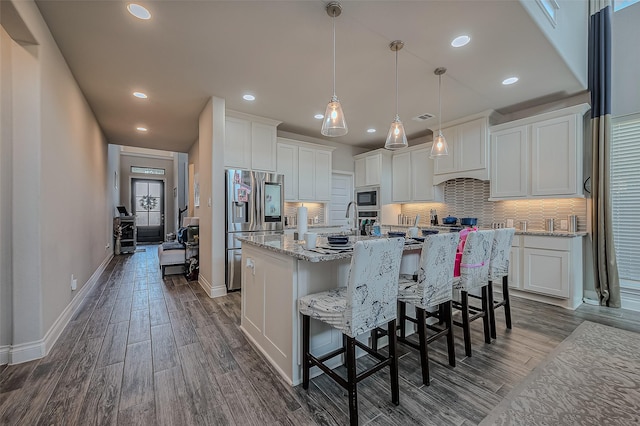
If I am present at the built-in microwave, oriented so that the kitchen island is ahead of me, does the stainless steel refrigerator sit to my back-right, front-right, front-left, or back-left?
front-right

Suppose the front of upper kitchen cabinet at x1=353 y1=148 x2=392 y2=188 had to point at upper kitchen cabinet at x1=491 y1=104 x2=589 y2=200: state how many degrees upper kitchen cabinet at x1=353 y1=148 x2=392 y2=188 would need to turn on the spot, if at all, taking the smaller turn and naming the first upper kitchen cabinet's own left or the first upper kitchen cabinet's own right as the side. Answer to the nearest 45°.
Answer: approximately 90° to the first upper kitchen cabinet's own left

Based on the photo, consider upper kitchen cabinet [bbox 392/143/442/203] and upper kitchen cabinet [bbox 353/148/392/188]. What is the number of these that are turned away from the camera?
0

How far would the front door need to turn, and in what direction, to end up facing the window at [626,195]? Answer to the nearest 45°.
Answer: approximately 45° to its left

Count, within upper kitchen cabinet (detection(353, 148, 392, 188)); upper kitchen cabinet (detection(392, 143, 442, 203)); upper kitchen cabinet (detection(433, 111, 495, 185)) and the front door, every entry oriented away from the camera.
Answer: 0

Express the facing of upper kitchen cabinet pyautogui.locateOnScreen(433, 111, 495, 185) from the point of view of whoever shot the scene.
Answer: facing the viewer and to the left of the viewer

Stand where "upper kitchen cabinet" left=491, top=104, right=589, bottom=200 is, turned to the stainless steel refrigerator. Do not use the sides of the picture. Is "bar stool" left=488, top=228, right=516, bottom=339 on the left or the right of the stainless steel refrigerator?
left

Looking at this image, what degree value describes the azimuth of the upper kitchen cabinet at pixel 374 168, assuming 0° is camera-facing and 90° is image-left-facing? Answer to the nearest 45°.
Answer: approximately 45°

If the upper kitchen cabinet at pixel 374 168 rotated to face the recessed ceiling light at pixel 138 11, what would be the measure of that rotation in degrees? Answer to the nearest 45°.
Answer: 0° — it already faces it

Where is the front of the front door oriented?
toward the camera

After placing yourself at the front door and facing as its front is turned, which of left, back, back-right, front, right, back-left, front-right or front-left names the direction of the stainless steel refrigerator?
front

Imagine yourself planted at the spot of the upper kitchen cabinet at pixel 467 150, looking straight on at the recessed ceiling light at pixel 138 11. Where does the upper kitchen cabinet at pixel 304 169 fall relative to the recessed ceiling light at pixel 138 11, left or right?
right

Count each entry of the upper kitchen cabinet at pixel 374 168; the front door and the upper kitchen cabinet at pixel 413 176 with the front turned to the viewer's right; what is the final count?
0

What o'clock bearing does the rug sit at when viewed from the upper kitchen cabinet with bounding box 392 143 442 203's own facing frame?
The rug is roughly at 10 o'clock from the upper kitchen cabinet.
